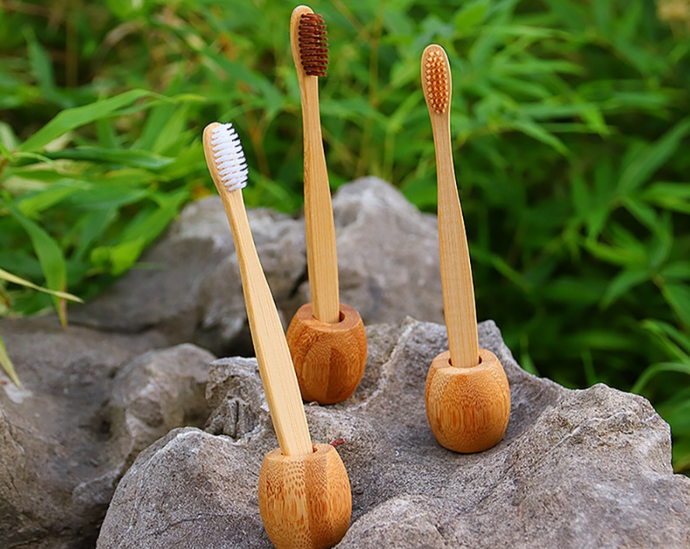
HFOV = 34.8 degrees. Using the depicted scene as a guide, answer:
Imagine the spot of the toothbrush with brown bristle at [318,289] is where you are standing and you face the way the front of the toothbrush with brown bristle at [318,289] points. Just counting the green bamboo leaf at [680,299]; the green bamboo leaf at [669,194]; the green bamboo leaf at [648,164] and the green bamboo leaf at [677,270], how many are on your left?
4

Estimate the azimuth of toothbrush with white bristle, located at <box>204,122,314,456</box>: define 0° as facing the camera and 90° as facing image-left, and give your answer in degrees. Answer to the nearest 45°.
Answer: approximately 315°

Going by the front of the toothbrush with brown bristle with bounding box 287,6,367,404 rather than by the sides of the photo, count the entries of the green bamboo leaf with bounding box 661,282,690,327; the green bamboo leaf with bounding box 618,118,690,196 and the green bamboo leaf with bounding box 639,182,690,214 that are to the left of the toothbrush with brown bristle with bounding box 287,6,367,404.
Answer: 3

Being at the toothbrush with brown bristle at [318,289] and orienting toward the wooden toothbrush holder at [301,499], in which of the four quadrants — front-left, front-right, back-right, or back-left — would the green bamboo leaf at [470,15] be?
back-left

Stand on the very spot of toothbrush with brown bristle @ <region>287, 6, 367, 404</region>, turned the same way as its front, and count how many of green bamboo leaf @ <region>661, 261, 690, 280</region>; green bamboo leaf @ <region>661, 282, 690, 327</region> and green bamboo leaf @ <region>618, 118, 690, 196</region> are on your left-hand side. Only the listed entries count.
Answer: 3

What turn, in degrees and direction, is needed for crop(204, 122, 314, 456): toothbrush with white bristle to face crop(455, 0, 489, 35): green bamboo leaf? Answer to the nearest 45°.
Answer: approximately 90° to its left

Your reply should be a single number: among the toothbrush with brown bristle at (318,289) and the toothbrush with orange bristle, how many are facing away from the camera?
0

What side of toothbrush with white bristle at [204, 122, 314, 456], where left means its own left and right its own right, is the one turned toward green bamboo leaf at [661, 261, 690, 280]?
left

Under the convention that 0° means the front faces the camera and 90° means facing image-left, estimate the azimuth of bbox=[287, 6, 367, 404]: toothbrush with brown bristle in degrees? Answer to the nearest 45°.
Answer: approximately 315°

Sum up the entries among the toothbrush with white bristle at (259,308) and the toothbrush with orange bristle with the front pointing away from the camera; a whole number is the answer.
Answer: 0

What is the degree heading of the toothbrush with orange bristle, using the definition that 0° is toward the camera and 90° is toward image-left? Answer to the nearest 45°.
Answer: approximately 0°
